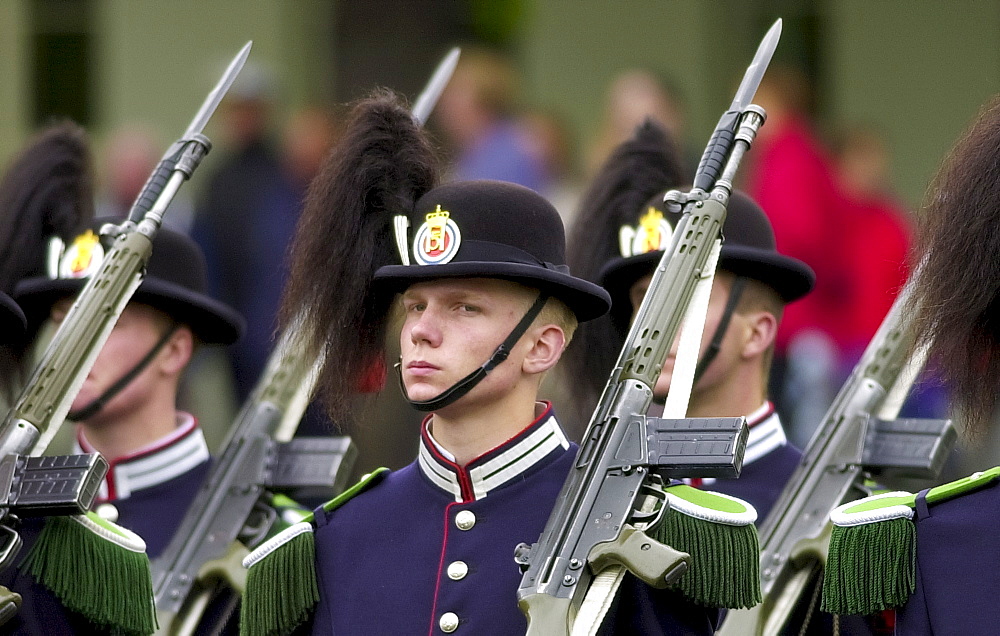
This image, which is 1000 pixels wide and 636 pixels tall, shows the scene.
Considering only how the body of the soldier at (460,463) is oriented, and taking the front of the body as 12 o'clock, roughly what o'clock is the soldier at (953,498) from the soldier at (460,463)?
the soldier at (953,498) is roughly at 8 o'clock from the soldier at (460,463).

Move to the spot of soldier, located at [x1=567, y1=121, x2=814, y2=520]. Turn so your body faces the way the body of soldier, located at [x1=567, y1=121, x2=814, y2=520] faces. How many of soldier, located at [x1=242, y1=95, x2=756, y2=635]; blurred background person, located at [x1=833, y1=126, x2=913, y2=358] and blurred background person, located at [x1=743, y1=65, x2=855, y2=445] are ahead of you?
1

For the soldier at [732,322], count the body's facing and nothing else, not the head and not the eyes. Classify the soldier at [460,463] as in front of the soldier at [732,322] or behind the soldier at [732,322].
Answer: in front

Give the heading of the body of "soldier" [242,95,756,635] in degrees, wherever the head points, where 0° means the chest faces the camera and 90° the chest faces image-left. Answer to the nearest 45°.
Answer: approximately 45°

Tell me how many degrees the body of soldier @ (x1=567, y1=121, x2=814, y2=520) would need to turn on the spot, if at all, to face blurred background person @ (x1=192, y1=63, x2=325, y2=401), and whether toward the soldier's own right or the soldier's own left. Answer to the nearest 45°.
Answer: approximately 90° to the soldier's own right

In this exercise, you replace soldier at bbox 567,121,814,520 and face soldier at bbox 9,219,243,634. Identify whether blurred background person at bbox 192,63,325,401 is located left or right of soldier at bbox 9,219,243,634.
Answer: right

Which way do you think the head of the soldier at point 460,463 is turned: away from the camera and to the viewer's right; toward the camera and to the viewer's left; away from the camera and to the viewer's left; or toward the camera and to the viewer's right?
toward the camera and to the viewer's left

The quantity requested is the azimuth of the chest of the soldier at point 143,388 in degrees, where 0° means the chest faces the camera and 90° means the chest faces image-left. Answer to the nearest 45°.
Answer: approximately 45°

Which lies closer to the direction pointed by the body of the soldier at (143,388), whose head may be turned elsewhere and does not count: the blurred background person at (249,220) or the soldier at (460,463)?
the soldier

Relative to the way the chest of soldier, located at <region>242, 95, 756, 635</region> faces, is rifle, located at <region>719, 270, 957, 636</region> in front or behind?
behind

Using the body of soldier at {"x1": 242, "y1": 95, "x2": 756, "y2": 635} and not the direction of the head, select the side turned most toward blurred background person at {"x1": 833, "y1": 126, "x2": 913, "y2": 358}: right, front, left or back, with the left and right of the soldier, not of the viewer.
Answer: back

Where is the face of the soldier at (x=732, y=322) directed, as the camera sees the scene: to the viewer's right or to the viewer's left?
to the viewer's left
